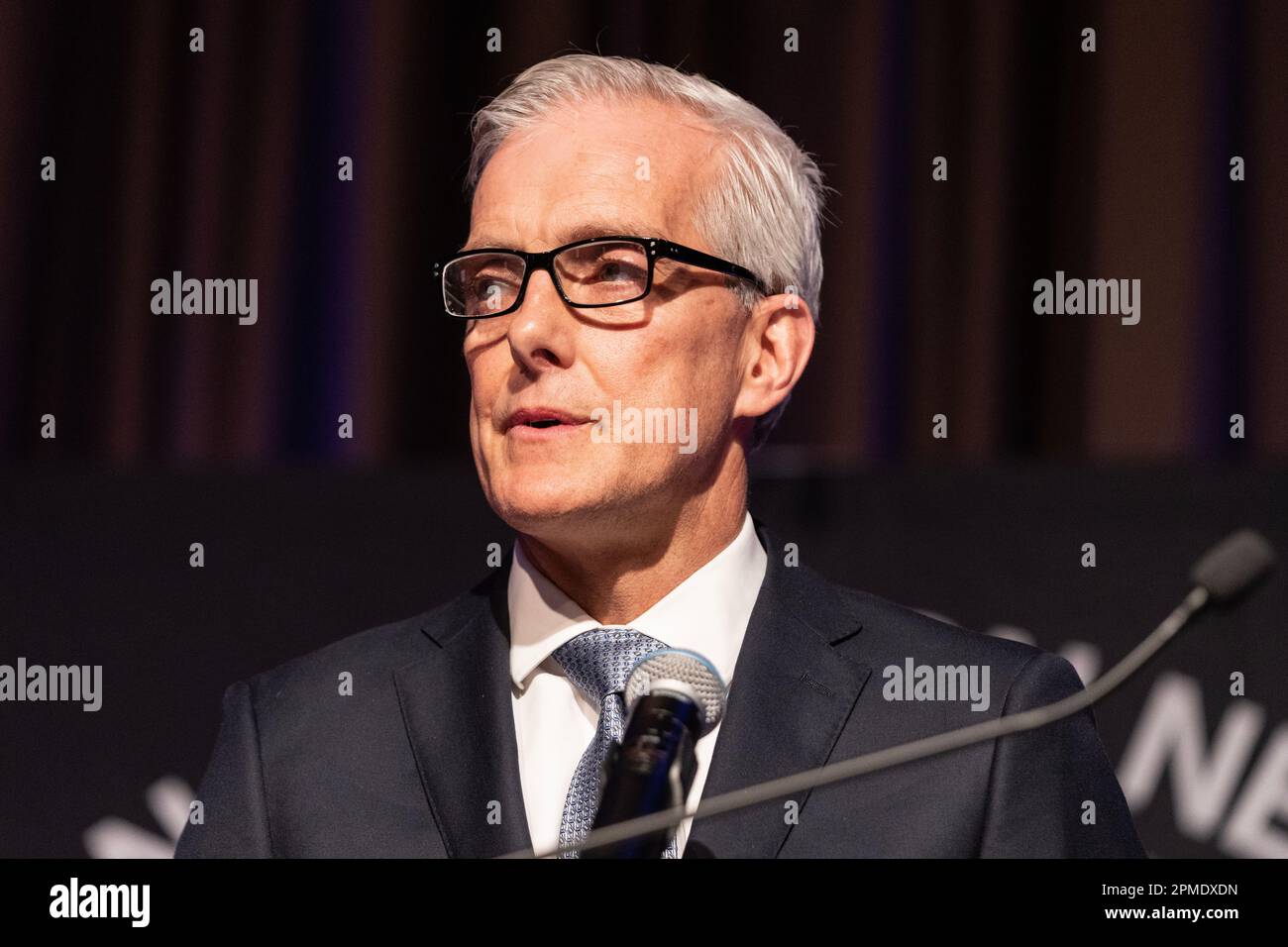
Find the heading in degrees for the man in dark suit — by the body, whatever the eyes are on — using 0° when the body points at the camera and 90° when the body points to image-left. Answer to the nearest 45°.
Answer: approximately 0°

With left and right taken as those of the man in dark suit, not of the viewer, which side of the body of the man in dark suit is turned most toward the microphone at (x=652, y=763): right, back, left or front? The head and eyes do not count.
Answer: front
